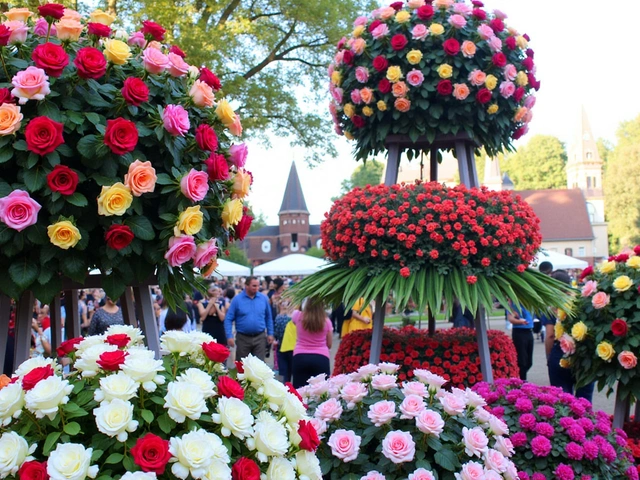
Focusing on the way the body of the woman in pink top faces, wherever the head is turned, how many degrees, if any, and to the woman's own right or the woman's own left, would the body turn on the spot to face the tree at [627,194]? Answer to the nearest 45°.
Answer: approximately 45° to the woman's own right

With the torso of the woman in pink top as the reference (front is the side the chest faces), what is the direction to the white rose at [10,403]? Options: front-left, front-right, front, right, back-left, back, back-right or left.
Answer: back

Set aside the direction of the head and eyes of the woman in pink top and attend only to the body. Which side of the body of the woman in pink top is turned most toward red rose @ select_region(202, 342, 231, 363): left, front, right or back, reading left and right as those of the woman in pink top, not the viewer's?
back

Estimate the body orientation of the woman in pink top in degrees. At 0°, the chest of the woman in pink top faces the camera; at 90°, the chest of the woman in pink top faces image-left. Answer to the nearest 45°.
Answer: approximately 180°

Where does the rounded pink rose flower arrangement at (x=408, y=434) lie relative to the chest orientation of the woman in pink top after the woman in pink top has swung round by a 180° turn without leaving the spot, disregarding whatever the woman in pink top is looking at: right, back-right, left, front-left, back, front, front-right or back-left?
front

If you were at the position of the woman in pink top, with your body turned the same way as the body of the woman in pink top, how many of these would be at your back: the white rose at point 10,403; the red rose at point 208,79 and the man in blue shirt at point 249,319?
2

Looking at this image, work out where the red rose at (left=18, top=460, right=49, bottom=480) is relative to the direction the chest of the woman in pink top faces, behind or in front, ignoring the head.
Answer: behind

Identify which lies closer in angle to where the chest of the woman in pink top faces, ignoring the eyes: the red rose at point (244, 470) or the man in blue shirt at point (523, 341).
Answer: the man in blue shirt

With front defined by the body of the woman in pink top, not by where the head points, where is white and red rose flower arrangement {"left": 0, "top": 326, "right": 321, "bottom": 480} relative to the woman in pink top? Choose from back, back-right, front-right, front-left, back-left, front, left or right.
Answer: back

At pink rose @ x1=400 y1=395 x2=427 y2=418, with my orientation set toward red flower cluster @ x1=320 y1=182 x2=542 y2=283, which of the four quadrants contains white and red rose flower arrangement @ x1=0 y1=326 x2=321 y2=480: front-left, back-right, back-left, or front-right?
back-left

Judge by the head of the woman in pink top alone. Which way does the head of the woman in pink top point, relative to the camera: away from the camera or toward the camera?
away from the camera

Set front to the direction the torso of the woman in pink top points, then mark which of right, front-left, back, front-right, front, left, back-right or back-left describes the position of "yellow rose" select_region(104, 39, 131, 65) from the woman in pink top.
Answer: back

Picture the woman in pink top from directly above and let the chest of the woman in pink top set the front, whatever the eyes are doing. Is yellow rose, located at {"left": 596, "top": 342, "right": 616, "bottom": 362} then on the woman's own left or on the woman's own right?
on the woman's own right

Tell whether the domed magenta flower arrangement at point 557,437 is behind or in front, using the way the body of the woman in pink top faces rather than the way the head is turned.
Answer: behind

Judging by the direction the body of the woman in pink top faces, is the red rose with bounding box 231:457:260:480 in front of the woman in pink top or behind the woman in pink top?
behind

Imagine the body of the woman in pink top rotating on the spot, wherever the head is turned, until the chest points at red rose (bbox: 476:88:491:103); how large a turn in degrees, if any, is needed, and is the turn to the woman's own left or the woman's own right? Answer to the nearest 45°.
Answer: approximately 135° to the woman's own right

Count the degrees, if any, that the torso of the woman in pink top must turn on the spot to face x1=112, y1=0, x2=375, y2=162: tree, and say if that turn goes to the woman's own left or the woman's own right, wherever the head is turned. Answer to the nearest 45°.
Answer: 0° — they already face it
